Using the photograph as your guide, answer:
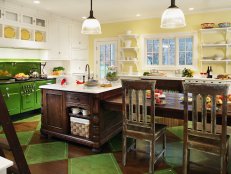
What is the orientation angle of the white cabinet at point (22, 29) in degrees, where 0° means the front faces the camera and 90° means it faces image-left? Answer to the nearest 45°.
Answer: approximately 315°

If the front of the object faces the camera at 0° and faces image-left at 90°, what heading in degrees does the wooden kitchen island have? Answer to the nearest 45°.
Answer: approximately 45°

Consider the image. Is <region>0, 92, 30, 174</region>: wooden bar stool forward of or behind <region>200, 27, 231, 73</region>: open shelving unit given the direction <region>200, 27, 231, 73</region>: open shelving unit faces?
forward

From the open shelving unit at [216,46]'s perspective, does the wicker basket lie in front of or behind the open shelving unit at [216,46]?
in front

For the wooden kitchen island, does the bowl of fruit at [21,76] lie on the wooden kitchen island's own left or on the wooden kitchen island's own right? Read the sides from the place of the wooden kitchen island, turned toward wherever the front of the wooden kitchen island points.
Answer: on the wooden kitchen island's own right

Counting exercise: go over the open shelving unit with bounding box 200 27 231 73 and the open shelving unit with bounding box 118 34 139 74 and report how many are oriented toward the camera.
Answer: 2

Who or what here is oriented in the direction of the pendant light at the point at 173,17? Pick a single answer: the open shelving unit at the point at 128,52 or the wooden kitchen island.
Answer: the open shelving unit

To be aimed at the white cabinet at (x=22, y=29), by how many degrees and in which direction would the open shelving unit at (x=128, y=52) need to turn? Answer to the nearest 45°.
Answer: approximately 45° to its right
